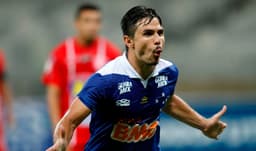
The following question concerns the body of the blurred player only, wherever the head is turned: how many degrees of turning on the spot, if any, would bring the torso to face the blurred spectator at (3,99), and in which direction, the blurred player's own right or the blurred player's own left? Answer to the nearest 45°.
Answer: approximately 135° to the blurred player's own right

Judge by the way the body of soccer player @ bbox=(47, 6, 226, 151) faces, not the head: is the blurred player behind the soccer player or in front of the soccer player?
behind

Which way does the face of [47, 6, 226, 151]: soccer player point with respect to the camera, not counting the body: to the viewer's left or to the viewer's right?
to the viewer's right

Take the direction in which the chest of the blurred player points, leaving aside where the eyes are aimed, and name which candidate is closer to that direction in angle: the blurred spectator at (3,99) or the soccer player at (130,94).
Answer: the soccer player

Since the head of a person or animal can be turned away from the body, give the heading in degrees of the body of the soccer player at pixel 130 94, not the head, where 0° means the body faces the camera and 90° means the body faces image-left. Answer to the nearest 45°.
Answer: approximately 315°

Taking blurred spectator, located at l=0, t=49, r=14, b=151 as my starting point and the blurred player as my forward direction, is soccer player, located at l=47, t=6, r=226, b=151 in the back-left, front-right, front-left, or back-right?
front-right

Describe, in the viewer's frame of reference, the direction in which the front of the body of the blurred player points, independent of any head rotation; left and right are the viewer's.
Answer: facing the viewer

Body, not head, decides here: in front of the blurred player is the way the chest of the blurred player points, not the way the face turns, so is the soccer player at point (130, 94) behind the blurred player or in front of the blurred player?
in front

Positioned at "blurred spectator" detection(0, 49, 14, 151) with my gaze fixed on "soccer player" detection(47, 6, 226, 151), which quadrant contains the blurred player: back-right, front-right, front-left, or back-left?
front-left

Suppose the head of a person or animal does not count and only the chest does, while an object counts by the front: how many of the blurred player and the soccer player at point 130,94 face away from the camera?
0
